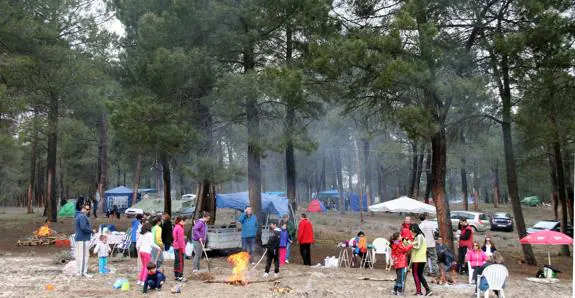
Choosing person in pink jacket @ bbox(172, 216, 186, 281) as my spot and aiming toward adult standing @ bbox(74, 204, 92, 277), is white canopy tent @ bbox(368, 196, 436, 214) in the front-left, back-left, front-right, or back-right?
back-right

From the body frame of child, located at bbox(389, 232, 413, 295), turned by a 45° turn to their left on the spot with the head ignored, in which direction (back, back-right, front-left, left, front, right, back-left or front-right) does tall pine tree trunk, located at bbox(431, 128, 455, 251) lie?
front-left

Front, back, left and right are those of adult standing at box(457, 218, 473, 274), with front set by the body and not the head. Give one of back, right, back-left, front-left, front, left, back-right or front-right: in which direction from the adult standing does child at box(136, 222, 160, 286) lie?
front-left

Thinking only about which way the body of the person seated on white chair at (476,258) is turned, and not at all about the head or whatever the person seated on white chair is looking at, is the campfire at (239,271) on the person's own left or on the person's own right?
on the person's own right

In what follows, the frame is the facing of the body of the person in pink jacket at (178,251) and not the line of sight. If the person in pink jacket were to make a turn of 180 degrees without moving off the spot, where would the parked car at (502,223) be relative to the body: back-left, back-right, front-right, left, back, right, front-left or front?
back-right

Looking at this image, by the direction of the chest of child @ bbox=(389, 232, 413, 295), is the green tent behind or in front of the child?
behind

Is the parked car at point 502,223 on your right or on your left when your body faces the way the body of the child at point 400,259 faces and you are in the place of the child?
on your left
